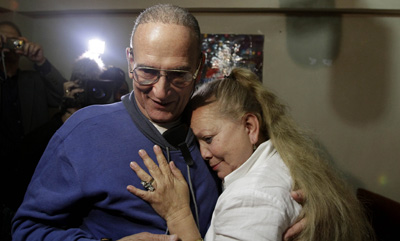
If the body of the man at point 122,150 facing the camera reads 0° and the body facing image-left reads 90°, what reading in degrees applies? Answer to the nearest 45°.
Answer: approximately 315°

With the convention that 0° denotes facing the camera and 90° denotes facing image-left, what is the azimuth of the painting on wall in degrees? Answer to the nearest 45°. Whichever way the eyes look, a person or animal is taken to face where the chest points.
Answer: approximately 0°

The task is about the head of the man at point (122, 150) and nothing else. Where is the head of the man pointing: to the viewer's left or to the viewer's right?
to the viewer's right

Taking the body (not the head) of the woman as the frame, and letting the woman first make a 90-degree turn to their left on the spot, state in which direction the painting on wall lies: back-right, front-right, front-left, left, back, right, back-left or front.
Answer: back

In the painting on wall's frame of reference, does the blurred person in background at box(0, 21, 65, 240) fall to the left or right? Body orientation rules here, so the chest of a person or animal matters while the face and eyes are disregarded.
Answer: on its right

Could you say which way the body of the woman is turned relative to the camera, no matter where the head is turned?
to the viewer's left
